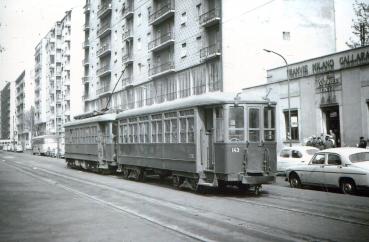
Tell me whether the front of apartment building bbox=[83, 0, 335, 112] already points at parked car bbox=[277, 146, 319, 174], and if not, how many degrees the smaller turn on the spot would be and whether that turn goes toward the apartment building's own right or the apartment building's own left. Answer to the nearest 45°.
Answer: approximately 45° to the apartment building's own left

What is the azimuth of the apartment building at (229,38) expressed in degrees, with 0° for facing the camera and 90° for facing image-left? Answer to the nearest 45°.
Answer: approximately 45°

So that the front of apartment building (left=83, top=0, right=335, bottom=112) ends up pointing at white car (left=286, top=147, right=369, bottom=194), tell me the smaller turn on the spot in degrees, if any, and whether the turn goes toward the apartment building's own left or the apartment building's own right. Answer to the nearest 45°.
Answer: approximately 45° to the apartment building's own left

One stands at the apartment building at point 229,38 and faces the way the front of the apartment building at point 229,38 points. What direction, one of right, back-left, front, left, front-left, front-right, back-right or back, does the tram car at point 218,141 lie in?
front-left

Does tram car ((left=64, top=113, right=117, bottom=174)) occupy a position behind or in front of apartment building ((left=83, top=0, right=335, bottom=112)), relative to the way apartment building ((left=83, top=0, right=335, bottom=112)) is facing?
in front

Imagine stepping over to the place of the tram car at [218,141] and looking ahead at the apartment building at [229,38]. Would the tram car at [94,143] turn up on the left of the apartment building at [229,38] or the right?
left

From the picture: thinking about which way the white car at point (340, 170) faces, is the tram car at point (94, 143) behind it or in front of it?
in front

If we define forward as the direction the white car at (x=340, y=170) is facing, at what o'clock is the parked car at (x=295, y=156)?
The parked car is roughly at 1 o'clock from the white car.

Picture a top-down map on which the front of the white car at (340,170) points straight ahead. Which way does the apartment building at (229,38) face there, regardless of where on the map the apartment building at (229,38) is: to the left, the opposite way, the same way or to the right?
to the left

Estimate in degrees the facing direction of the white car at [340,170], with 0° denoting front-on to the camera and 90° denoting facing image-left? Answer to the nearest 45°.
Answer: approximately 135°
